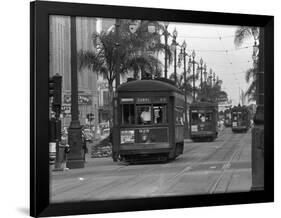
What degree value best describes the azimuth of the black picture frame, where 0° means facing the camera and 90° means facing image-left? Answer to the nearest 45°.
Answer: approximately 315°
